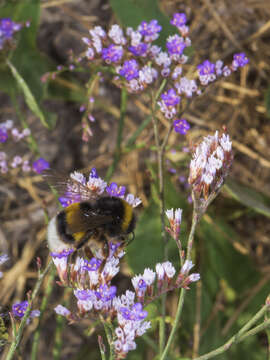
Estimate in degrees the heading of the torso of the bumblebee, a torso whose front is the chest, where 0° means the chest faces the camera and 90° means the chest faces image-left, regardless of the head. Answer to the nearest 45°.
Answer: approximately 270°
